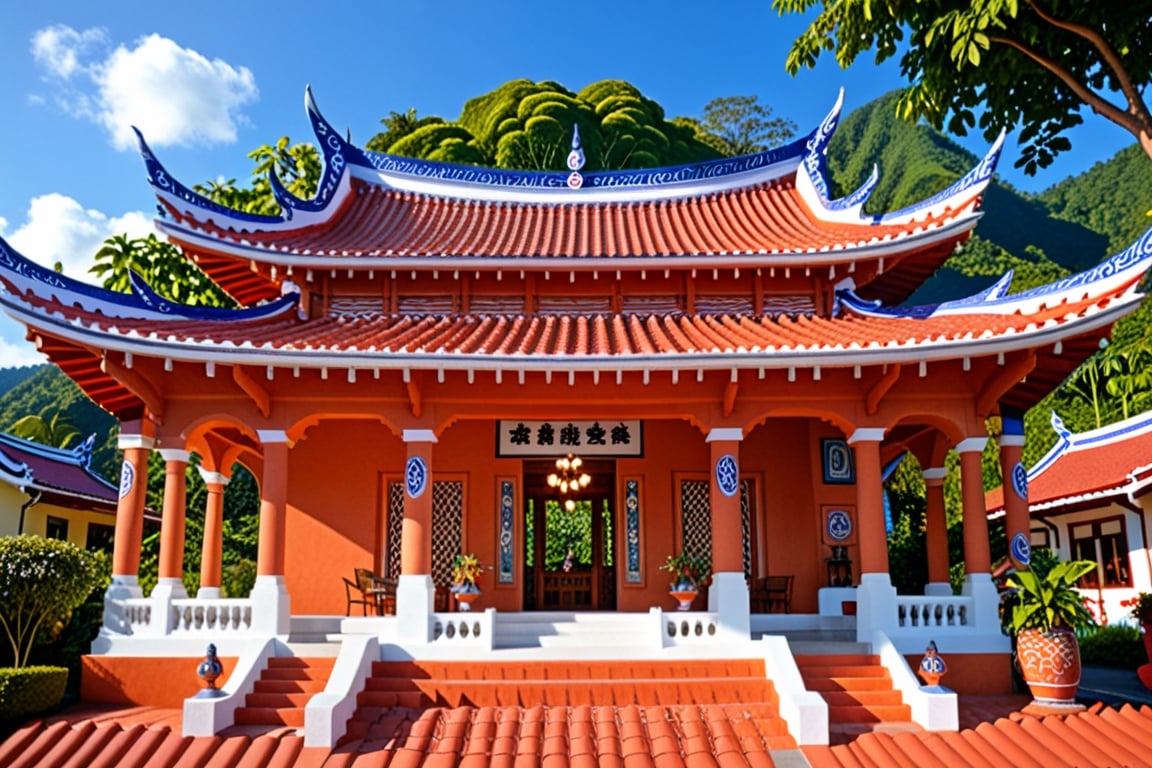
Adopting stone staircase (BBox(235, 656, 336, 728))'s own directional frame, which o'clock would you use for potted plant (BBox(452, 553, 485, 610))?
The potted plant is roughly at 8 o'clock from the stone staircase.

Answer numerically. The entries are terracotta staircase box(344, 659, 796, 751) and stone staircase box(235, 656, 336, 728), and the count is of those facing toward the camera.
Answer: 2

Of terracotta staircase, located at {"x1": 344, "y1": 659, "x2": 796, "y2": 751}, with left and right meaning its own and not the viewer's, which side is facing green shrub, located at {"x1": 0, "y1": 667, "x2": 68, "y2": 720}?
right

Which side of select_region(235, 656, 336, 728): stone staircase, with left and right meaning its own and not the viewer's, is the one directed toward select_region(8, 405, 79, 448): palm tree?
back

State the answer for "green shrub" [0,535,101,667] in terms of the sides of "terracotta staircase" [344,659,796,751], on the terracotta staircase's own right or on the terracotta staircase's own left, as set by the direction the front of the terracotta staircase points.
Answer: on the terracotta staircase's own right

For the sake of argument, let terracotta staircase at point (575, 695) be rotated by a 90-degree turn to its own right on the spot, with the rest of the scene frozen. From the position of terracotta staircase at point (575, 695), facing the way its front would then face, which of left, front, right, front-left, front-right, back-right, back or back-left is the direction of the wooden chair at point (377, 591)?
front-right

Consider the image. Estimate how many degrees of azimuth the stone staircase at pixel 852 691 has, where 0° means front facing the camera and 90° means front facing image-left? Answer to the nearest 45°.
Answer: approximately 0°

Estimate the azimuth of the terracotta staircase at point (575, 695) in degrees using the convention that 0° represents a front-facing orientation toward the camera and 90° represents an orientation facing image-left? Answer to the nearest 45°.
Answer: approximately 0°
